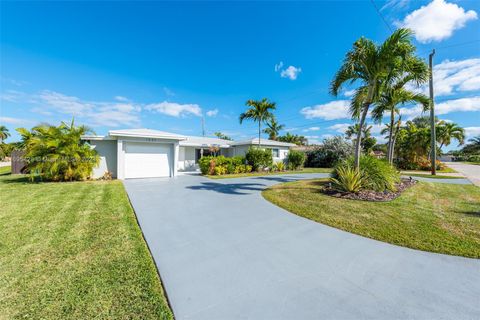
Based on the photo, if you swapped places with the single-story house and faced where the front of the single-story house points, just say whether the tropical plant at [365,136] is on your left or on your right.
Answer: on your left

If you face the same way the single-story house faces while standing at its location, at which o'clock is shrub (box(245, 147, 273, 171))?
The shrub is roughly at 10 o'clock from the single-story house.

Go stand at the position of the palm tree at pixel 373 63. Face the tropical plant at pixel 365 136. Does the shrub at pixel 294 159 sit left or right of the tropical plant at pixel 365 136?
left

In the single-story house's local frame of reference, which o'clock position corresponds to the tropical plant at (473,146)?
The tropical plant is roughly at 10 o'clock from the single-story house.

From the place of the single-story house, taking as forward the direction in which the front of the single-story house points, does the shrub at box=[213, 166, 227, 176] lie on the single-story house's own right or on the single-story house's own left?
on the single-story house's own left

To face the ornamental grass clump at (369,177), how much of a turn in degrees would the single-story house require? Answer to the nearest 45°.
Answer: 0° — it already faces it
